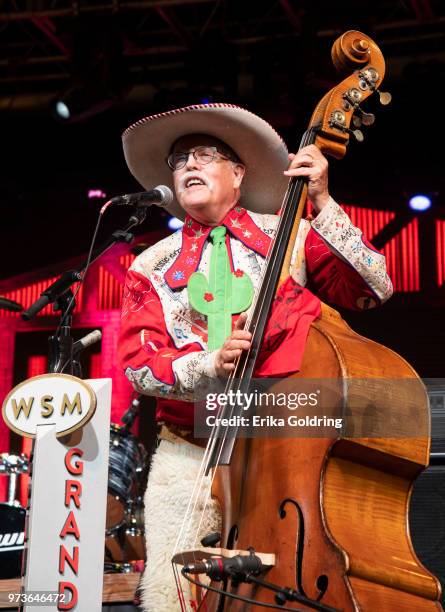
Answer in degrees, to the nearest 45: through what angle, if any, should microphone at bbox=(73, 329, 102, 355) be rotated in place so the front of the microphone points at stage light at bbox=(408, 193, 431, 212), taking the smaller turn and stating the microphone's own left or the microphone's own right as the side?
approximately 45° to the microphone's own left

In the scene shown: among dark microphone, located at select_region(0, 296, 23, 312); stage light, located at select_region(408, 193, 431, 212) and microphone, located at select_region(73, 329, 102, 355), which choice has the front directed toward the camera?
the stage light

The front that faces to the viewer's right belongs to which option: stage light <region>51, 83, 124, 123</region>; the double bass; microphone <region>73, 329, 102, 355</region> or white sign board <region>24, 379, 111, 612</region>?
the microphone

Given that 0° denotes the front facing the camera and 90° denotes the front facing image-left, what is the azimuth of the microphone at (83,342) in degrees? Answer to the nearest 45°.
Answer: approximately 270°

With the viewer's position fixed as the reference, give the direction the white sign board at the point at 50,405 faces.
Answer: facing the viewer

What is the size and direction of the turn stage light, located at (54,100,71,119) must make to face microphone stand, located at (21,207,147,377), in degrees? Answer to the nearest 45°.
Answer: approximately 45° to its left

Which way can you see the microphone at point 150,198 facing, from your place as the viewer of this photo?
facing to the right of the viewer

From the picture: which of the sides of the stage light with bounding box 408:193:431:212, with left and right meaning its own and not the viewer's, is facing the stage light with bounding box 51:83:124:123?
right

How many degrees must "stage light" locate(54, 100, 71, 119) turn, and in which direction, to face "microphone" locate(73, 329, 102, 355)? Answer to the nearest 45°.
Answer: approximately 45° to its left

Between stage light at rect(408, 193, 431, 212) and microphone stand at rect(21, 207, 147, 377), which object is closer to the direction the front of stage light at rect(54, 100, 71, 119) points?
the microphone stand

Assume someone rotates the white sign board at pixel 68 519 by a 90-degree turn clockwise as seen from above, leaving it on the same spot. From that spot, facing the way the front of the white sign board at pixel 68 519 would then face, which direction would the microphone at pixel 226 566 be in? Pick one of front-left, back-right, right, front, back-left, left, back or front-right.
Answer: back-left

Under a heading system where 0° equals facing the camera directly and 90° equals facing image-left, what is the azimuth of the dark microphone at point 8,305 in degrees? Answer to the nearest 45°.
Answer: approximately 270°

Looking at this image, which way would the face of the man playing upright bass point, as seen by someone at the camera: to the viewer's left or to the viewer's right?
to the viewer's left

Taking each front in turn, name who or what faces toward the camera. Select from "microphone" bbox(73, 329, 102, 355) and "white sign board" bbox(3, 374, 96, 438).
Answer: the white sign board
